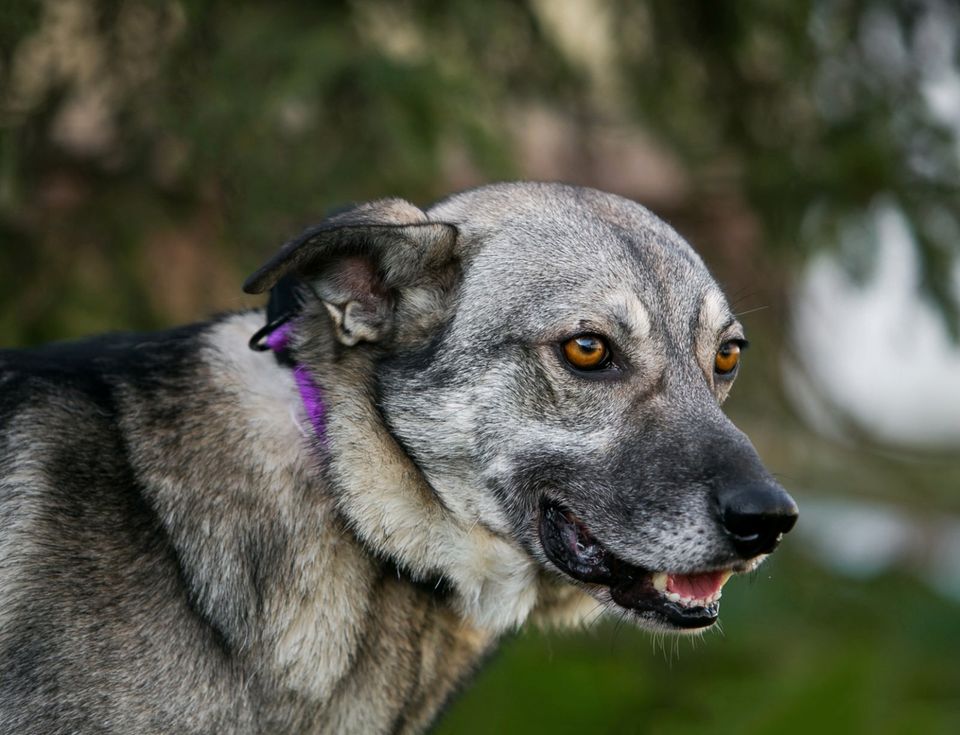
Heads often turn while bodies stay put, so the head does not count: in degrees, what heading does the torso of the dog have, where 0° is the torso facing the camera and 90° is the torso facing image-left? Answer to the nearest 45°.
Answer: approximately 270°
